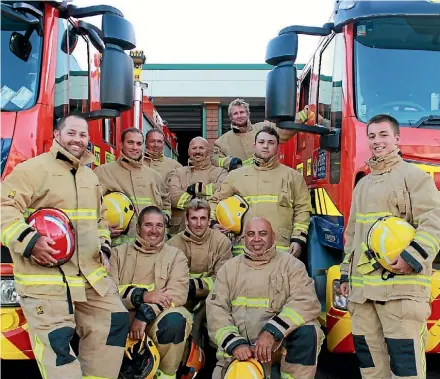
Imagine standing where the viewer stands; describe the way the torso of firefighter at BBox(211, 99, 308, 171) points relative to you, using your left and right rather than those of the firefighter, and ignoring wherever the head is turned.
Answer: facing the viewer

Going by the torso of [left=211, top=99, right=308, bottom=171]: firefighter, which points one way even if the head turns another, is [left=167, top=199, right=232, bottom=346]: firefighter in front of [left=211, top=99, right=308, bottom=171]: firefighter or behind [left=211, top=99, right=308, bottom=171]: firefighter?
in front

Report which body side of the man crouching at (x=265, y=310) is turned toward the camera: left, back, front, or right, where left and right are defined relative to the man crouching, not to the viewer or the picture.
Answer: front

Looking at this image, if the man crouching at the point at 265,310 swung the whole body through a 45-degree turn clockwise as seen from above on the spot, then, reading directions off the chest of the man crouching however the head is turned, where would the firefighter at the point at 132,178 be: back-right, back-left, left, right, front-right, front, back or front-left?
right

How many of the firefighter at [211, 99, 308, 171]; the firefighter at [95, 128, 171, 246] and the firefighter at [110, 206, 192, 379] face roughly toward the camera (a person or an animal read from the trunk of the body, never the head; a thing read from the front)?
3

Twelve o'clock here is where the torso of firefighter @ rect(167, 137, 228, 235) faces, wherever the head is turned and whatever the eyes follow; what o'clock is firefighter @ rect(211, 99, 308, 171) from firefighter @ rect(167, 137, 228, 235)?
firefighter @ rect(211, 99, 308, 171) is roughly at 8 o'clock from firefighter @ rect(167, 137, 228, 235).

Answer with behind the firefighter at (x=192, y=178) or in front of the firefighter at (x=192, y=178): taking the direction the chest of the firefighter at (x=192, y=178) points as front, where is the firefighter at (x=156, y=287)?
in front
